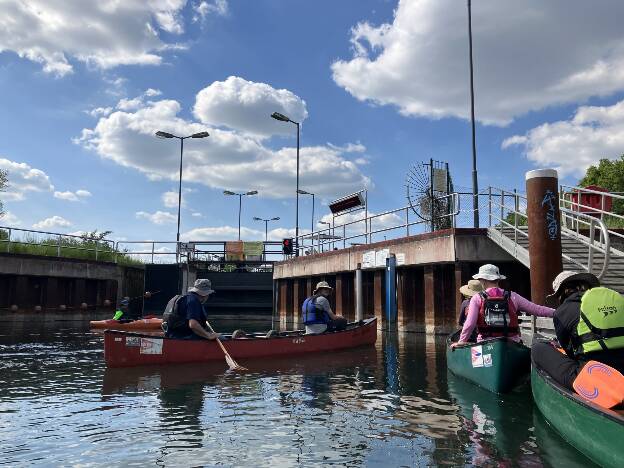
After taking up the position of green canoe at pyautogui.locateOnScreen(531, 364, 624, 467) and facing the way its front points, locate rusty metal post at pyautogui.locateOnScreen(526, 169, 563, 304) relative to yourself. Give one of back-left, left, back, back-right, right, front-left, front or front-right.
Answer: front-right

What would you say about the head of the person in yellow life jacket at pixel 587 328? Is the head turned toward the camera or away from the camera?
away from the camera

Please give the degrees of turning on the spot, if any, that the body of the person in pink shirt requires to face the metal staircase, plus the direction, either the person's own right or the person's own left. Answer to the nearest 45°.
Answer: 0° — they already face it

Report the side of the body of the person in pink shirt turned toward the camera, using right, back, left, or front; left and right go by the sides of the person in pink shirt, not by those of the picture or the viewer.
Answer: back

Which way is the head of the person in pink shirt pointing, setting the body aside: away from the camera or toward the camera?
away from the camera

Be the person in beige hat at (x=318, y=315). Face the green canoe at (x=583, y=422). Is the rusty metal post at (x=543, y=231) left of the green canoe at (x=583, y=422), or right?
left

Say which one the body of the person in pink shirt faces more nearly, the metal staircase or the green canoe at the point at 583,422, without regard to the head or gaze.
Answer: the metal staircase

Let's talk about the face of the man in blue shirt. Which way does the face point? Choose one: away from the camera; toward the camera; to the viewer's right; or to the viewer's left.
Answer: to the viewer's right

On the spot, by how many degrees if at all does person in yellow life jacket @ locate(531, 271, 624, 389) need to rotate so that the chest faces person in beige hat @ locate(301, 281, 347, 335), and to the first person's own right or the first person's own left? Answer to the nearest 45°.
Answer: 0° — they already face them

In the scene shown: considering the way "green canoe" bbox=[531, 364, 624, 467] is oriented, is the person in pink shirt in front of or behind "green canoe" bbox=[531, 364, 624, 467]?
in front

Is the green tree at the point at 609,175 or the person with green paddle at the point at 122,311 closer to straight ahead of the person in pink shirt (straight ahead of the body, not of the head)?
the green tree

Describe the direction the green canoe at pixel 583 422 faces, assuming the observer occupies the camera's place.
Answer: facing away from the viewer and to the left of the viewer
